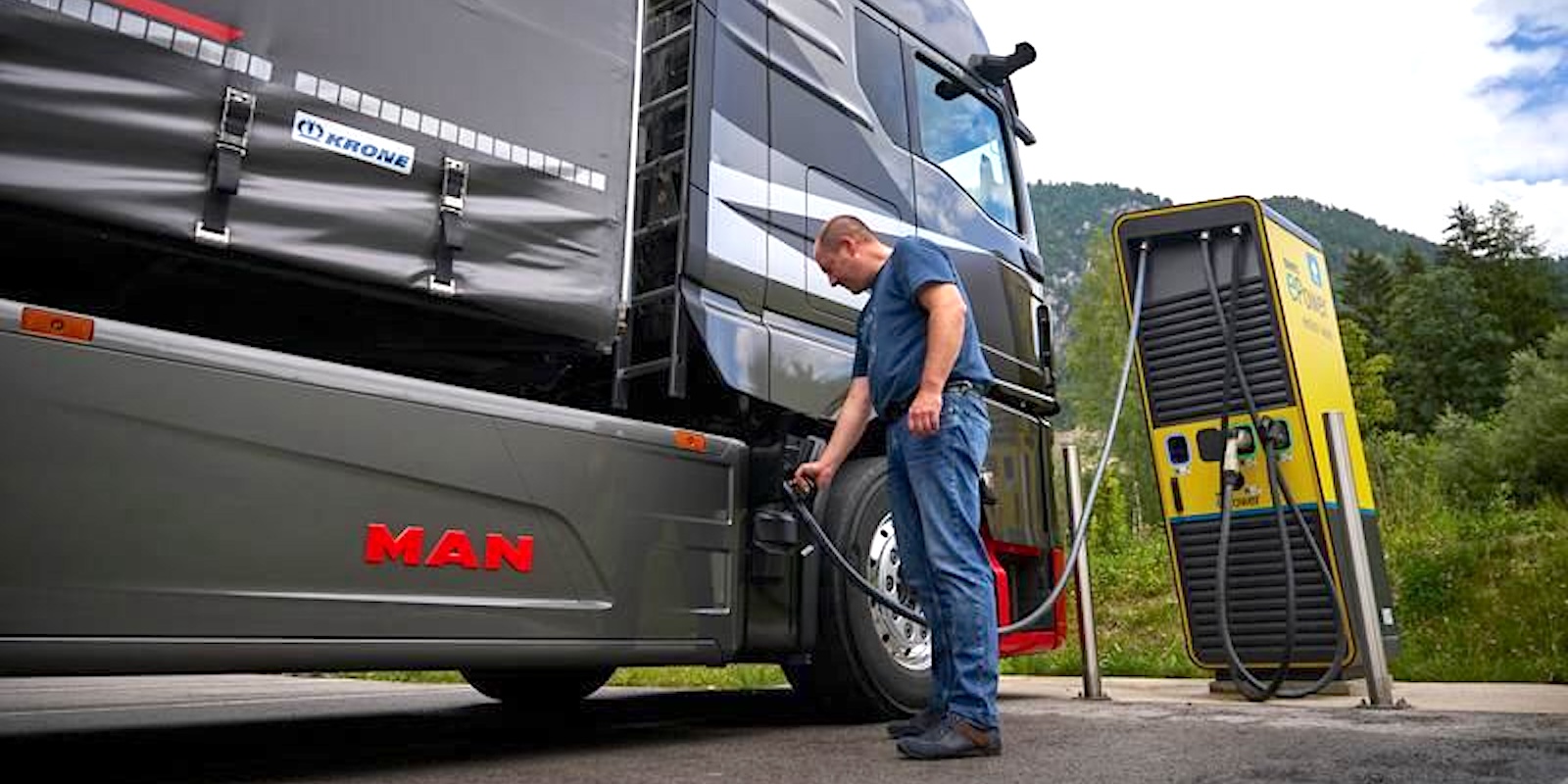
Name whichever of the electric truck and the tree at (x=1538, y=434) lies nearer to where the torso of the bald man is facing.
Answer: the electric truck

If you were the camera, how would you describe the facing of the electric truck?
facing away from the viewer and to the right of the viewer

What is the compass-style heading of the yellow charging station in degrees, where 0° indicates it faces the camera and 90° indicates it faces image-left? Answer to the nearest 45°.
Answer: approximately 45°

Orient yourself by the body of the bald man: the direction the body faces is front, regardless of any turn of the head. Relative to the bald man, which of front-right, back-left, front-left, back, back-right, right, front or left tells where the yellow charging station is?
back-right

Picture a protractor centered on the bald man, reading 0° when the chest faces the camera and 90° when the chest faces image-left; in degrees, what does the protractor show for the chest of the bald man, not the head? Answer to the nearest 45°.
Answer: approximately 90°

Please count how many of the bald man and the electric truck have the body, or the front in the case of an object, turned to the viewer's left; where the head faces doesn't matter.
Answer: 1
